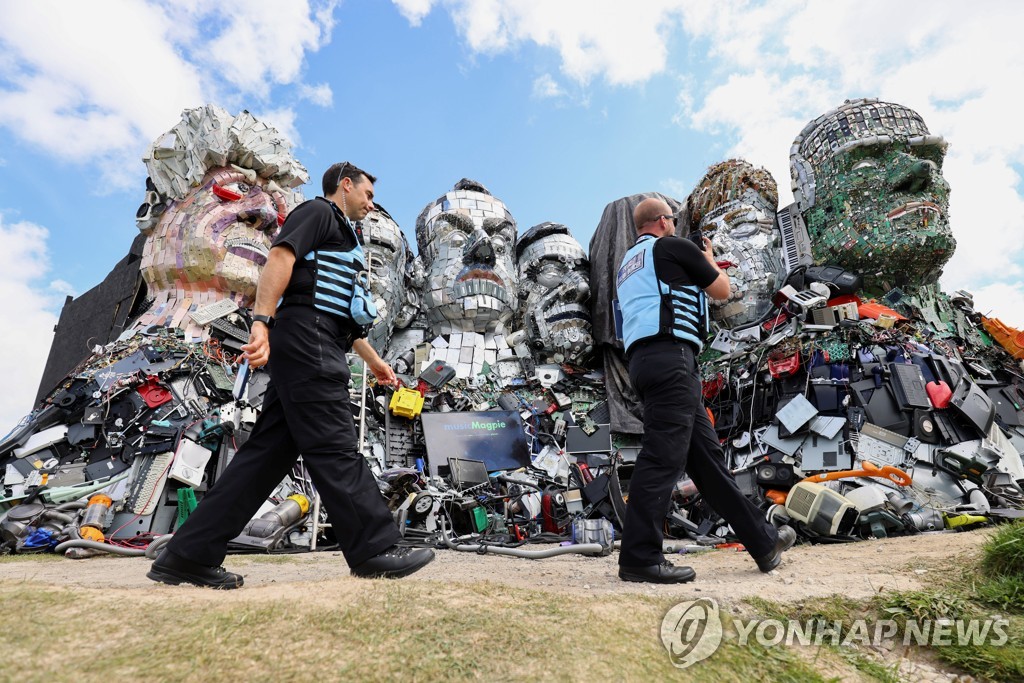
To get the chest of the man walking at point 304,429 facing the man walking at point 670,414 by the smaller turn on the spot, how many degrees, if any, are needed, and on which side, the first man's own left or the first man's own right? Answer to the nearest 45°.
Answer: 0° — they already face them

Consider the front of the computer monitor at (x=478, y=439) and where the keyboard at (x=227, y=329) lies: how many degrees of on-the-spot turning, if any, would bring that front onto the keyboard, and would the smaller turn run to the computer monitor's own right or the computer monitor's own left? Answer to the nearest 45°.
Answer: approximately 90° to the computer monitor's own right

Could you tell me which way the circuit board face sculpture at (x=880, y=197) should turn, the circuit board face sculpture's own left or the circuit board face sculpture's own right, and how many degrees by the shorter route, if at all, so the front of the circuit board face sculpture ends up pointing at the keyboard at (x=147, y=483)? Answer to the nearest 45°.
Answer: approximately 90° to the circuit board face sculpture's own right

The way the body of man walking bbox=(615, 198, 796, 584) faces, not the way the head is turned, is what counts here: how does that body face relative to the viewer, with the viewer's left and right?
facing away from the viewer and to the right of the viewer

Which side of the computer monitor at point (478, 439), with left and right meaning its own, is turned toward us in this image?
front

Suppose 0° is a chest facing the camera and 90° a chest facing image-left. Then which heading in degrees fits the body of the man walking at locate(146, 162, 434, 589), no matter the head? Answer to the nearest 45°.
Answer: approximately 270°

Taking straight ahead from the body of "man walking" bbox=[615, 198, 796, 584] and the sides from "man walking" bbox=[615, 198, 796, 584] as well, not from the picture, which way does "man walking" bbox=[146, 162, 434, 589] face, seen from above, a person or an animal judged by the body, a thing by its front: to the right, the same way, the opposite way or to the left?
the same way

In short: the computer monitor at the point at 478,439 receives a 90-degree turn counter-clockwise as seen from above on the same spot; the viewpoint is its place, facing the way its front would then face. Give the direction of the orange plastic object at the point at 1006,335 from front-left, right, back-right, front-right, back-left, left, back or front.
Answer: front

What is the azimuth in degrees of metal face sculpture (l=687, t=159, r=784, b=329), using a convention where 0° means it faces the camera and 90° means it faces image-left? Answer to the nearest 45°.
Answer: approximately 45°

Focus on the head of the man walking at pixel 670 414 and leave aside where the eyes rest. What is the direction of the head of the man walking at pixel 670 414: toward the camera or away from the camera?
away from the camera

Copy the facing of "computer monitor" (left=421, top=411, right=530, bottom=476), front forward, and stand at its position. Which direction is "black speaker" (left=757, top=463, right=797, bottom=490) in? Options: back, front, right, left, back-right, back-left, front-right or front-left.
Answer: front-left

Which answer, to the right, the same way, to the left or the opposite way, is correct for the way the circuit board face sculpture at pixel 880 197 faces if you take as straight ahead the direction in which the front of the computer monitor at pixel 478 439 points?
the same way
